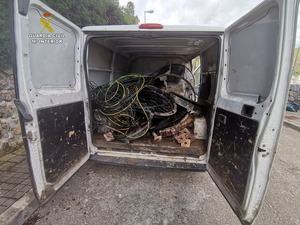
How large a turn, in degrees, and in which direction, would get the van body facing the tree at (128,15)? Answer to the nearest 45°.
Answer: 0° — it already faces it

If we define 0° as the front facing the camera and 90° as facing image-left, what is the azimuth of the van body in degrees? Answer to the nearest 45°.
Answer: approximately 180°
